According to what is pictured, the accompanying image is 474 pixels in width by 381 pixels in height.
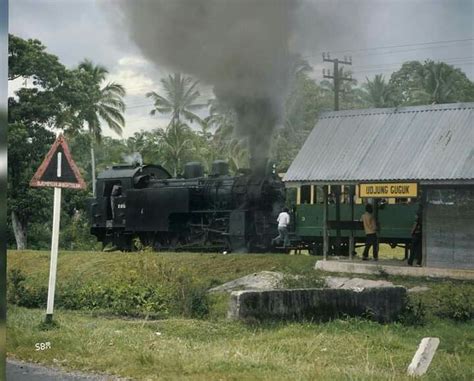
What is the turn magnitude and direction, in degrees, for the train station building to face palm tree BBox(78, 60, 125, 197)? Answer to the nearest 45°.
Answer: approximately 135° to its right

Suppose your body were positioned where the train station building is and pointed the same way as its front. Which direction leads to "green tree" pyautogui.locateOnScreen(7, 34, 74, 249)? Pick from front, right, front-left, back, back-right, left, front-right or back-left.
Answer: front-right

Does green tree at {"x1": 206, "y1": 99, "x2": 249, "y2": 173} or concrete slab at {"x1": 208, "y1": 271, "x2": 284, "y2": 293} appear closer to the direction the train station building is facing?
the concrete slab

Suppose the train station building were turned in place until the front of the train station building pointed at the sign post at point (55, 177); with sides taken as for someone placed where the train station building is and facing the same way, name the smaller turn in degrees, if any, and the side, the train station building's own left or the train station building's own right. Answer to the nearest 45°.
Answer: approximately 45° to the train station building's own right

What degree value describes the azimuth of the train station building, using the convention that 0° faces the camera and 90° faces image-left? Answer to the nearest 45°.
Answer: approximately 0°
